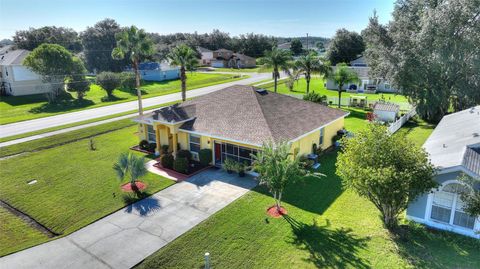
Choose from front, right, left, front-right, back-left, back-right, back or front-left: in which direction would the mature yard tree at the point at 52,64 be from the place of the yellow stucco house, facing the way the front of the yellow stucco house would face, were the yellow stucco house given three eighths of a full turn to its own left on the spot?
back-left

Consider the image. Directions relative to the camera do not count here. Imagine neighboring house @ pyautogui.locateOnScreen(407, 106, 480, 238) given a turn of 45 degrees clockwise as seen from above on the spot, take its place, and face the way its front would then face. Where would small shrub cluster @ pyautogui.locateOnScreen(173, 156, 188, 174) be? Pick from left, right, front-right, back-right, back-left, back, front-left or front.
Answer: front

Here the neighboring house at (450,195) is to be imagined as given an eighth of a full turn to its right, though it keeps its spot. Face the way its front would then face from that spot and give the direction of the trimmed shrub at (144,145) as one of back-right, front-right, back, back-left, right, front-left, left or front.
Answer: front

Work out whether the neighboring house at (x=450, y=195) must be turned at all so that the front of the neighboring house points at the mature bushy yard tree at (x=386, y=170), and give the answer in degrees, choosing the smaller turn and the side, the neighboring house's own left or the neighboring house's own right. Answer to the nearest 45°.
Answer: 0° — it already faces it

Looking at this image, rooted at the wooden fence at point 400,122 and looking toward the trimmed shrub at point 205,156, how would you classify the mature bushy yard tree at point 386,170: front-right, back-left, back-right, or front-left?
front-left

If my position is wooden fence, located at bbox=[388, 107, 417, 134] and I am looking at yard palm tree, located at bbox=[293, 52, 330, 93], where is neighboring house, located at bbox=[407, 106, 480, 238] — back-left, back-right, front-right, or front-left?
back-left

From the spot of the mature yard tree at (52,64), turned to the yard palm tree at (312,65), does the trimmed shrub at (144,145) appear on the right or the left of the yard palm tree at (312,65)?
right

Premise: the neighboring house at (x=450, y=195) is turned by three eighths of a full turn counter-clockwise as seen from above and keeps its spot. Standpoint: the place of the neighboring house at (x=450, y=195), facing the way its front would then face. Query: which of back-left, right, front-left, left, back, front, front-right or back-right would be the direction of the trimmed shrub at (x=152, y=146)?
back

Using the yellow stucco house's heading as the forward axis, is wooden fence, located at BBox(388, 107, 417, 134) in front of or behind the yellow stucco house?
behind

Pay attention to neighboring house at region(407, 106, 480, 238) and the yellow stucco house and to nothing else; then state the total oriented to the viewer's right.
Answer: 0

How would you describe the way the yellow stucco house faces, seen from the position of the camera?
facing the viewer and to the left of the viewer

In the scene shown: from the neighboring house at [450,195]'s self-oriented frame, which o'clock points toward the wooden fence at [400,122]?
The wooden fence is roughly at 4 o'clock from the neighboring house.

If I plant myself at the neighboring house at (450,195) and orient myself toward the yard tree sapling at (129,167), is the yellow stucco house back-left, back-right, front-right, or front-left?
front-right
